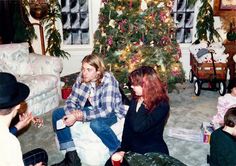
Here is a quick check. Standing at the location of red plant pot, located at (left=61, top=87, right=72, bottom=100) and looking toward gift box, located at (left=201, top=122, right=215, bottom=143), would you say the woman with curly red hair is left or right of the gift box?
right

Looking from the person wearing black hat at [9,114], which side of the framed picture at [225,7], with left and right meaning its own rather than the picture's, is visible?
front

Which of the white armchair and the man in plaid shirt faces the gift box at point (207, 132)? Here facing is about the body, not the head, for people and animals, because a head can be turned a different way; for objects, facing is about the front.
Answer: the white armchair

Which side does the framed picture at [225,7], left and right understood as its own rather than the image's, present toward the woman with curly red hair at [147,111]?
front

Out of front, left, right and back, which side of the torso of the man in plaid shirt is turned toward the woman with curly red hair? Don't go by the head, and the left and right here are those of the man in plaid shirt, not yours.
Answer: left

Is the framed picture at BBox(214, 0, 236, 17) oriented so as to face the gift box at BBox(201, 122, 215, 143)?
yes

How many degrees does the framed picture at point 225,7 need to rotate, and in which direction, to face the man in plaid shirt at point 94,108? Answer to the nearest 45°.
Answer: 0° — it already faces them

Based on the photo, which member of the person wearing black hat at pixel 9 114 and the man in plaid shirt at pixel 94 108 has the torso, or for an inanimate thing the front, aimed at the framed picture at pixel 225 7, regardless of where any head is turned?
the person wearing black hat

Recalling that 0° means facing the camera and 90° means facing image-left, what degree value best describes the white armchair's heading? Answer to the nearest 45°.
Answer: approximately 315°
